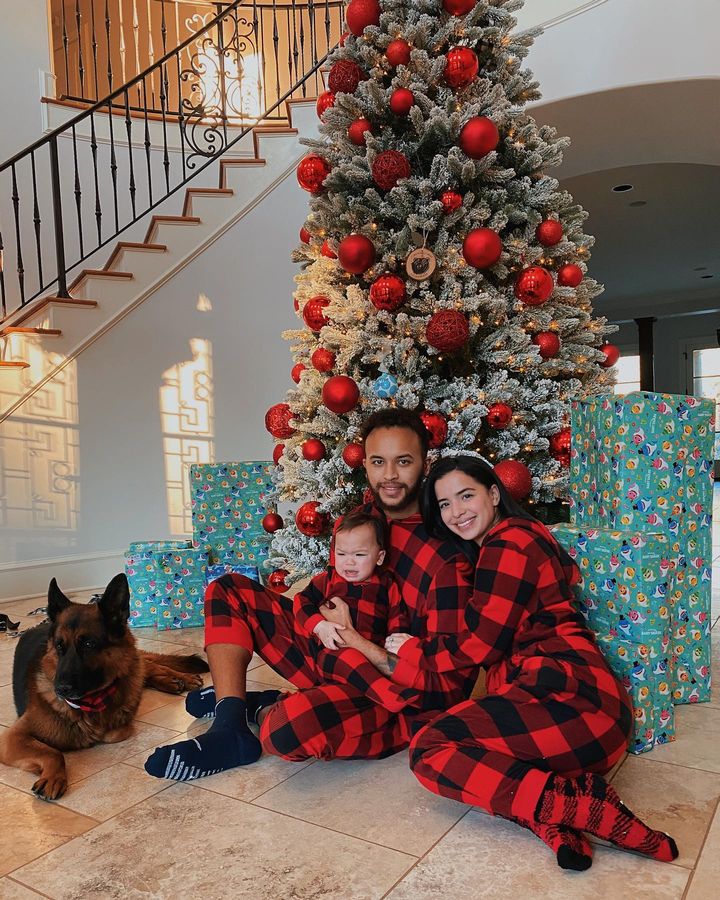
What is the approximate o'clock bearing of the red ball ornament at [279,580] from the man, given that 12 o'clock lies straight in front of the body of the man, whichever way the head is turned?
The red ball ornament is roughly at 4 o'clock from the man.

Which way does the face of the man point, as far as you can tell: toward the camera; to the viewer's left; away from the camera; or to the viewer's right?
toward the camera

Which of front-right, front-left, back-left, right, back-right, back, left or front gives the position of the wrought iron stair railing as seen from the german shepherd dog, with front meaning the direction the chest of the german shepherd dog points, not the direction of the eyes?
back

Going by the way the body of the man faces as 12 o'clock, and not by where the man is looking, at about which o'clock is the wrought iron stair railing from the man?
The wrought iron stair railing is roughly at 4 o'clock from the man.

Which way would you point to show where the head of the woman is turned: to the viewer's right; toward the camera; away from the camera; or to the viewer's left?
toward the camera

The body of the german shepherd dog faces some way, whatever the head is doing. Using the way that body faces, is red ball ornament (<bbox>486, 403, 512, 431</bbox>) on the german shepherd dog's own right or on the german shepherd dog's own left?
on the german shepherd dog's own left

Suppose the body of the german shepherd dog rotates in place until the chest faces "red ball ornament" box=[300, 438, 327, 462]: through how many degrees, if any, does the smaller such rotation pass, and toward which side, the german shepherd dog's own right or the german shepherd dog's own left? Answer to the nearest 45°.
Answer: approximately 135° to the german shepherd dog's own left

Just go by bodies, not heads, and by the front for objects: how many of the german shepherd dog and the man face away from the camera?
0

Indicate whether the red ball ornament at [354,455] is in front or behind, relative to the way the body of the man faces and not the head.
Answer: behind

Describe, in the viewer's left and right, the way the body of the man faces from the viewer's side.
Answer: facing the viewer and to the left of the viewer

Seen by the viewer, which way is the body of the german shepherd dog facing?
toward the camera
